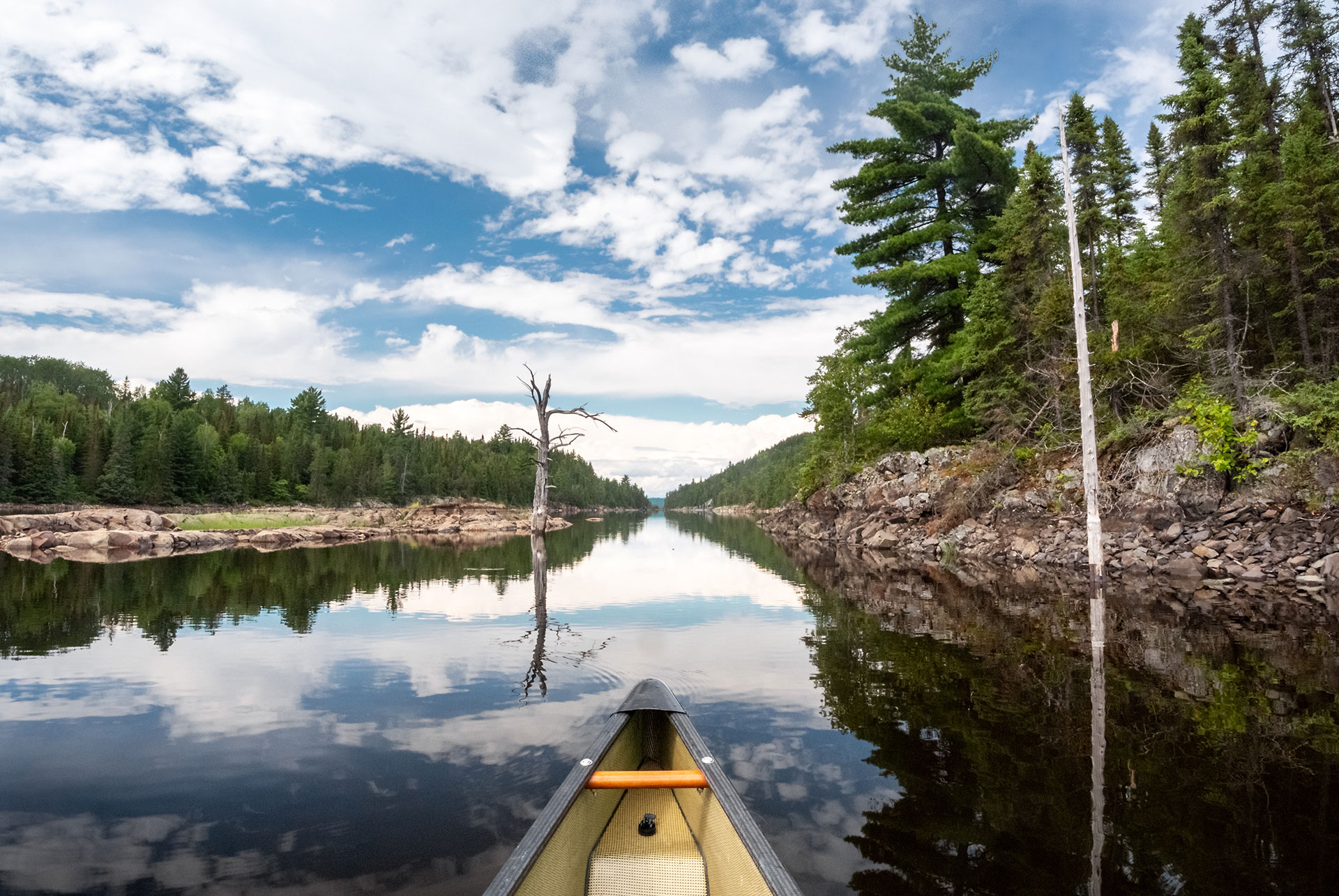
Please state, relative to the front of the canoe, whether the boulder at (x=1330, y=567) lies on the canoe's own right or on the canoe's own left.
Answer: on the canoe's own right

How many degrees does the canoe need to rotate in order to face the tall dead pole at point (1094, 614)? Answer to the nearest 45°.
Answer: approximately 45° to its right

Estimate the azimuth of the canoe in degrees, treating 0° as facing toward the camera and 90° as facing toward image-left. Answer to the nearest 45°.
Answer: approximately 180°

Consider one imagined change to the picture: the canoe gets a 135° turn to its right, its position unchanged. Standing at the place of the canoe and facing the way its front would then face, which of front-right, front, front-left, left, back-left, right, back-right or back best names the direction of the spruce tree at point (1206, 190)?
left

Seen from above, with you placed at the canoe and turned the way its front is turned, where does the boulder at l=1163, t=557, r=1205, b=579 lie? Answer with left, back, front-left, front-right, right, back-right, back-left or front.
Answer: front-right

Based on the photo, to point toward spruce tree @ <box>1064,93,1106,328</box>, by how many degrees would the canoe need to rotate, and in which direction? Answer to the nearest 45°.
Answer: approximately 45° to its right

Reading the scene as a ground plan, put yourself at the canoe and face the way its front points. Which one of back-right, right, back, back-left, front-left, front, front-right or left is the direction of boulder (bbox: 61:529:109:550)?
front-left

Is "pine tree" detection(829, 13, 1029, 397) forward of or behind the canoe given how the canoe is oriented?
forward

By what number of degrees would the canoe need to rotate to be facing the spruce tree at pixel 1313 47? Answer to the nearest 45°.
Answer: approximately 45° to its right

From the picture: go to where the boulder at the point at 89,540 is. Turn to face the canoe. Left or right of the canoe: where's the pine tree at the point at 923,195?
left

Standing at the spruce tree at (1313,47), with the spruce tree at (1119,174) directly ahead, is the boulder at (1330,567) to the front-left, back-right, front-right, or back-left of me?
back-left

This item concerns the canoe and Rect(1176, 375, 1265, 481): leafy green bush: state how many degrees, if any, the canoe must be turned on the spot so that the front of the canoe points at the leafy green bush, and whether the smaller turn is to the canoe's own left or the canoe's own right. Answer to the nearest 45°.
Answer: approximately 45° to the canoe's own right

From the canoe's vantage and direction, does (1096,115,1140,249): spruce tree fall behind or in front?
in front
